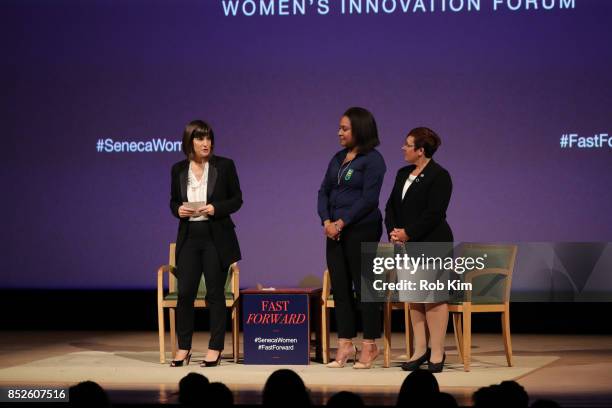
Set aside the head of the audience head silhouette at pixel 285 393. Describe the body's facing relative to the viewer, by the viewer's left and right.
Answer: facing away from the viewer

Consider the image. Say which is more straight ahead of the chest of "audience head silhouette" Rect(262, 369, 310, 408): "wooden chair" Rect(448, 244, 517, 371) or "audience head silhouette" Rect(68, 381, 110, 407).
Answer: the wooden chair

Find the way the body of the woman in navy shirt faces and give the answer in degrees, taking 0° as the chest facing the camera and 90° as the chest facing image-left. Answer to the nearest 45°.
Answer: approximately 45°

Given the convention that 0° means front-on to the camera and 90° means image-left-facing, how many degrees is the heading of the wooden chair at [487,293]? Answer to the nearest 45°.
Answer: approximately 45°

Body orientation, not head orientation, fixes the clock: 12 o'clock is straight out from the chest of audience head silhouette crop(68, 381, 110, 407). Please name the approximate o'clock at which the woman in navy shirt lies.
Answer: The woman in navy shirt is roughly at 1 o'clock from the audience head silhouette.

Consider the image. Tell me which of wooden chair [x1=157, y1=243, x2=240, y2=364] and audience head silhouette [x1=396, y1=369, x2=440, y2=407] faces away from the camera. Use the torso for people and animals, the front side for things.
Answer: the audience head silhouette

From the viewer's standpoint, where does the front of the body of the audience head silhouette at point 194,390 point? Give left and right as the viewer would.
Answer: facing away from the viewer

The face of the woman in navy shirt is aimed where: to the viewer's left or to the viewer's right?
to the viewer's left

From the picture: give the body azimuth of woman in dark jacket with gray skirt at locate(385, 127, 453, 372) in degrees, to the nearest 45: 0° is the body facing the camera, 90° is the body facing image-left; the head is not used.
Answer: approximately 45°

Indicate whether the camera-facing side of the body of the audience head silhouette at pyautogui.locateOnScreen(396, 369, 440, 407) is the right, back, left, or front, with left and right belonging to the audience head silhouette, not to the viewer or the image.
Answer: back

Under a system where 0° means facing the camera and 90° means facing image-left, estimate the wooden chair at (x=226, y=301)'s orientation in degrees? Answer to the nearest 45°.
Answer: approximately 0°

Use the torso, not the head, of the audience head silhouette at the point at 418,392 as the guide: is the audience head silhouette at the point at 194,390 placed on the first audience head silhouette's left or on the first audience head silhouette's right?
on the first audience head silhouette's left

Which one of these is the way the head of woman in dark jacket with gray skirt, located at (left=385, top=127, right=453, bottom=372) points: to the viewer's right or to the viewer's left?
to the viewer's left
